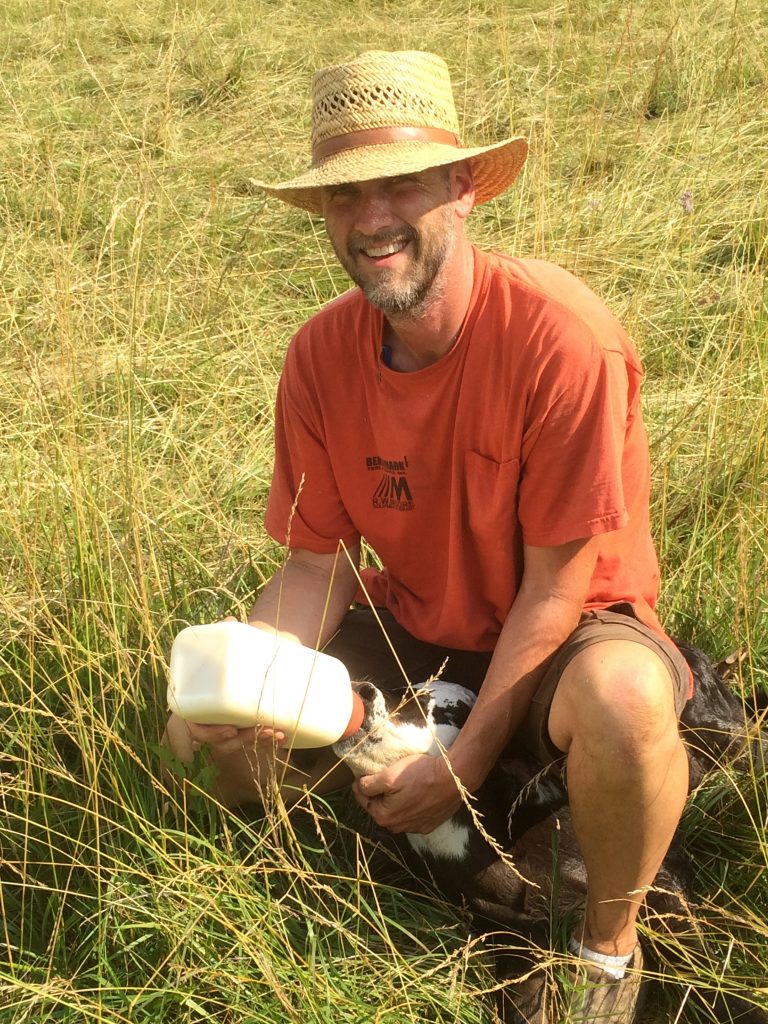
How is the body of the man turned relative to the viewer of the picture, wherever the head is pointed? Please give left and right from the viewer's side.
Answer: facing the viewer and to the left of the viewer
